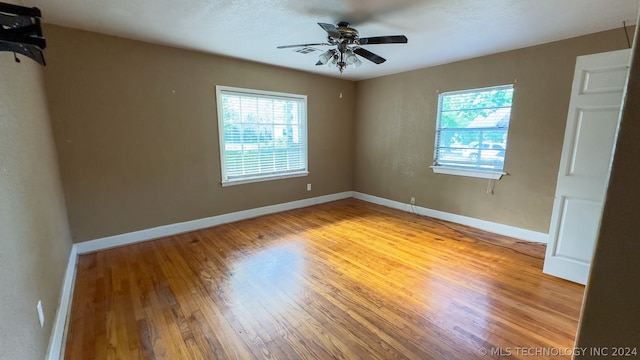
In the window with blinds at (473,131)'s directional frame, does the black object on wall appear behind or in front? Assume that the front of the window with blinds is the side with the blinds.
in front

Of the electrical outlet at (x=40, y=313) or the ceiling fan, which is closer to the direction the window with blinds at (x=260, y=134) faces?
the ceiling fan

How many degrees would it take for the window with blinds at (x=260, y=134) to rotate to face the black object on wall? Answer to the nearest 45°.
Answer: approximately 45° to its right

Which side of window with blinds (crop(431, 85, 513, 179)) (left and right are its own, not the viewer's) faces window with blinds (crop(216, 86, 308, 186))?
front

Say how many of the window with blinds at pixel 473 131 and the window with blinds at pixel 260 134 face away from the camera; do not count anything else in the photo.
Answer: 0

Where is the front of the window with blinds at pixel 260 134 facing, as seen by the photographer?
facing the viewer and to the right of the viewer

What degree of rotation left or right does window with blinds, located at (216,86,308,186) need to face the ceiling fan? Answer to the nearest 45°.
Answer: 0° — it already faces it

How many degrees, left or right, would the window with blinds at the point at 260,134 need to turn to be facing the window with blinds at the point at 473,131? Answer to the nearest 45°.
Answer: approximately 45° to its left

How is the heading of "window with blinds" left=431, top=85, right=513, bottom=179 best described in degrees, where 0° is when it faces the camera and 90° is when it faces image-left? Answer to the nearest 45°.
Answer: approximately 45°

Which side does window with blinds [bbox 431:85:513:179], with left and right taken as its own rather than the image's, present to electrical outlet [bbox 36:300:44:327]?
front

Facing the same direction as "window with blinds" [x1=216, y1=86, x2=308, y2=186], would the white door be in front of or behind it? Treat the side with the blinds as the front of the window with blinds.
in front

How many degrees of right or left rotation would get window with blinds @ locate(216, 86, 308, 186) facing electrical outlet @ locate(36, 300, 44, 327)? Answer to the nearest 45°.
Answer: approximately 90° to its right
